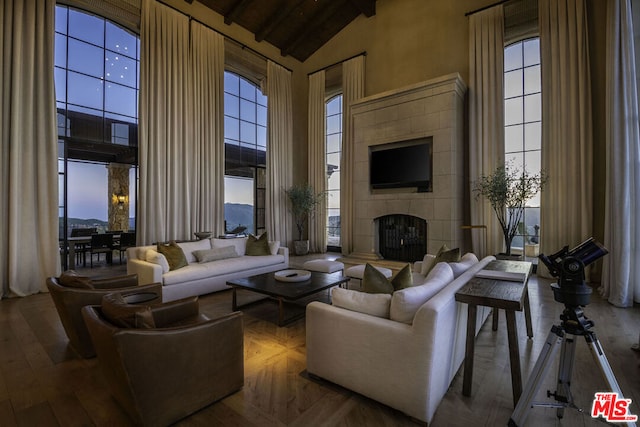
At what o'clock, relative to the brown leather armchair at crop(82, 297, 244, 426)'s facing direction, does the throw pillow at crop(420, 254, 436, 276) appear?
The throw pillow is roughly at 1 o'clock from the brown leather armchair.

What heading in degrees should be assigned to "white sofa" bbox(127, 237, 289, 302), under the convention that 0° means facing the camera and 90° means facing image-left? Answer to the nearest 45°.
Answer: approximately 315°

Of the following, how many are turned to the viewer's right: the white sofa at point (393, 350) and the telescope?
1

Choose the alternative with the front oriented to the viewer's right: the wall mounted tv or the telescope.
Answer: the telescope

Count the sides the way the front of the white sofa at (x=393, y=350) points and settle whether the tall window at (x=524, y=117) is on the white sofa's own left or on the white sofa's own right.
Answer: on the white sofa's own right

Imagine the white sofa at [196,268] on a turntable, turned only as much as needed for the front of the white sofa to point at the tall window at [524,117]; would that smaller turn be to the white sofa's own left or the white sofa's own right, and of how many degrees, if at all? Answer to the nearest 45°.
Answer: approximately 45° to the white sofa's own left

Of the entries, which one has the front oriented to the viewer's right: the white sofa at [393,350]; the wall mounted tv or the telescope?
the telescope

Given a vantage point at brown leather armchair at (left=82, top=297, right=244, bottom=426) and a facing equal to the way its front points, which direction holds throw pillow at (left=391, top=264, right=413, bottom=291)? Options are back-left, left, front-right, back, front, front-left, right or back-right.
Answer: front-right

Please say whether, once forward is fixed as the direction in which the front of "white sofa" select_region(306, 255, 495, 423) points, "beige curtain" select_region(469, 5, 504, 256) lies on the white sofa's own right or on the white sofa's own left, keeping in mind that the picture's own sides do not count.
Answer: on the white sofa's own right

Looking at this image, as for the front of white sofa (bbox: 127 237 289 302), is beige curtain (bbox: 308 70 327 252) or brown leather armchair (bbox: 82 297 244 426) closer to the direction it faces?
the brown leather armchair

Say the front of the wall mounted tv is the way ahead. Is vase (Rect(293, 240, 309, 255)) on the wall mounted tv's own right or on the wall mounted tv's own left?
on the wall mounted tv's own right

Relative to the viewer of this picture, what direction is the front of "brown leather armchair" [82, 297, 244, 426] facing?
facing away from the viewer and to the right of the viewer

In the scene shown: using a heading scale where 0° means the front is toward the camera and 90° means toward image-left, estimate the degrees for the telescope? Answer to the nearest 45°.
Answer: approximately 270°
